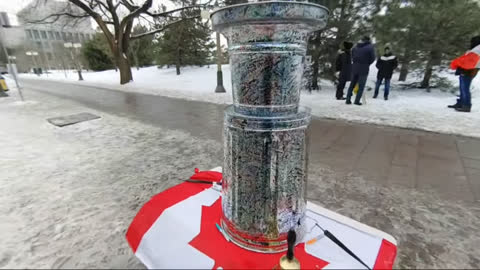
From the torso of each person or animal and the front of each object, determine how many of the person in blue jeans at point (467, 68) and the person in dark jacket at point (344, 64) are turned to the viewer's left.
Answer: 1

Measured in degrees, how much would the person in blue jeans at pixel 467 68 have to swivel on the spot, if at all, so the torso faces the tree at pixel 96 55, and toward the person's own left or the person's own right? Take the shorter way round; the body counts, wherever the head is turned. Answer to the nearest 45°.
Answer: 0° — they already face it

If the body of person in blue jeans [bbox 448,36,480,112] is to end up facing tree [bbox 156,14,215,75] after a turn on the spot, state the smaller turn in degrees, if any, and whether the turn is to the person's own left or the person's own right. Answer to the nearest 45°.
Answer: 0° — they already face it

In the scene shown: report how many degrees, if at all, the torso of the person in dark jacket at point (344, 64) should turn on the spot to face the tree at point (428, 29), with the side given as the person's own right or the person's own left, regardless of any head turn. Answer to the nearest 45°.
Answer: approximately 45° to the person's own right

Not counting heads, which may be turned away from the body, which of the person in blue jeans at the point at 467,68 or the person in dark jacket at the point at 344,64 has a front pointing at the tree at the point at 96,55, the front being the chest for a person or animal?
the person in blue jeans at the point at 467,68

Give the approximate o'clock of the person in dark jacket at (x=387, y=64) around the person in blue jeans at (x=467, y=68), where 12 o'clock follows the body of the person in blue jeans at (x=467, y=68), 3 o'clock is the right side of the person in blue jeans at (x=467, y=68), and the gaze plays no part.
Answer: the person in dark jacket at (x=387, y=64) is roughly at 1 o'clock from the person in blue jeans at (x=467, y=68).

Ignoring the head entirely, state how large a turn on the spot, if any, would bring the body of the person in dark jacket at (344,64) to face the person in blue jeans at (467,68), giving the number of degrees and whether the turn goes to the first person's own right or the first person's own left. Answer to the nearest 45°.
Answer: approximately 90° to the first person's own right

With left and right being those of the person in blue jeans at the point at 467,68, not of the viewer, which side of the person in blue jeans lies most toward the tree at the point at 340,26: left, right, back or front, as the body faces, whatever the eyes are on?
front

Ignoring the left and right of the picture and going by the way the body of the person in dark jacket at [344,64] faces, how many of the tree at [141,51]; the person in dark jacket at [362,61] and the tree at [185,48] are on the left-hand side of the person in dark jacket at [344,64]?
2

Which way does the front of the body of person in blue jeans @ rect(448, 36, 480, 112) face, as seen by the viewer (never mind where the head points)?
to the viewer's left

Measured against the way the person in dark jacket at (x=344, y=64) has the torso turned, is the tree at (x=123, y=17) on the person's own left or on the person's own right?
on the person's own left
